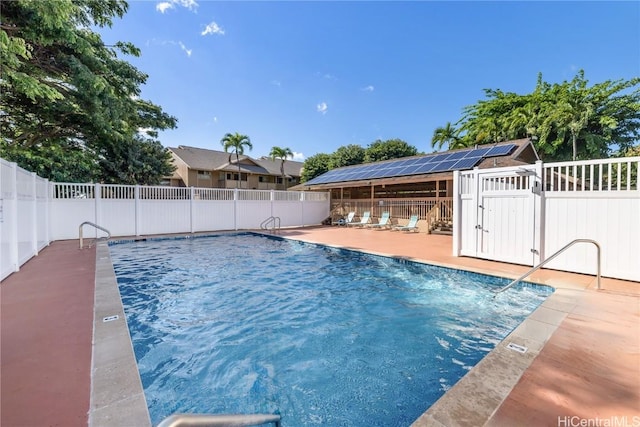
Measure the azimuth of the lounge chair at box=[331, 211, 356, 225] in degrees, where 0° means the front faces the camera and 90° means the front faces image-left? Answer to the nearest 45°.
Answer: approximately 90°

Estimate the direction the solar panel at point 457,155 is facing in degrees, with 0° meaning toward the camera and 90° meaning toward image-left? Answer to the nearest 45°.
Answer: approximately 45°

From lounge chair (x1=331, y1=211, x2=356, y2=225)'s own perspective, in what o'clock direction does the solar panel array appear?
The solar panel array is roughly at 7 o'clock from the lounge chair.

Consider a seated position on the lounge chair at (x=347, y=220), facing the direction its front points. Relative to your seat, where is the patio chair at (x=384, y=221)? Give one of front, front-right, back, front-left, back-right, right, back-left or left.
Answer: back-left

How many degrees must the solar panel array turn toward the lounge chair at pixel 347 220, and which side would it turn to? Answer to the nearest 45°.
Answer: approximately 45° to its right

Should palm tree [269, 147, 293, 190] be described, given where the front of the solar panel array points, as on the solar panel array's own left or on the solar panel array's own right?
on the solar panel array's own right

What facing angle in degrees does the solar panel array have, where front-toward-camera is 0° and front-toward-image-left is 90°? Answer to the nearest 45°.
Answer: approximately 45°

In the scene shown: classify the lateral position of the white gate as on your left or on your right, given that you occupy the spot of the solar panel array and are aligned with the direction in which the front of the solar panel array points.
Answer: on your left

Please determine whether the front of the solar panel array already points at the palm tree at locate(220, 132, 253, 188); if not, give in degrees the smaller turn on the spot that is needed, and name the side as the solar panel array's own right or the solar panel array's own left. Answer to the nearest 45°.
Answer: approximately 90° to the solar panel array's own right

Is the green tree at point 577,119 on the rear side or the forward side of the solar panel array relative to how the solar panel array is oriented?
on the rear side

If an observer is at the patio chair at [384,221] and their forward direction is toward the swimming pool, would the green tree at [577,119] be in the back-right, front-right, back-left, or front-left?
back-left
